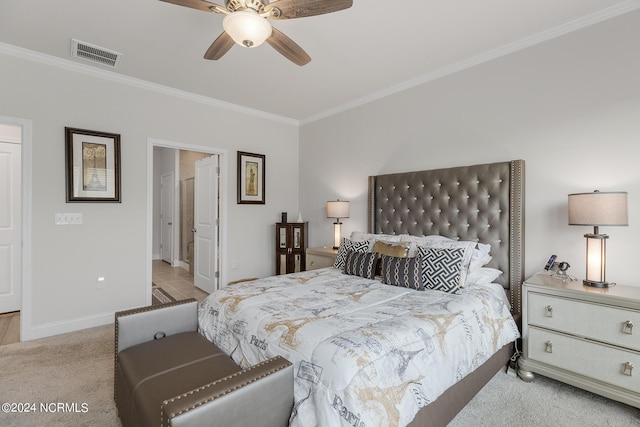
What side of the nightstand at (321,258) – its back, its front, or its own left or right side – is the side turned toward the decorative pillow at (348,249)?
left

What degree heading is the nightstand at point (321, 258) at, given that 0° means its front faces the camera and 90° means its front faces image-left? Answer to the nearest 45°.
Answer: approximately 45°

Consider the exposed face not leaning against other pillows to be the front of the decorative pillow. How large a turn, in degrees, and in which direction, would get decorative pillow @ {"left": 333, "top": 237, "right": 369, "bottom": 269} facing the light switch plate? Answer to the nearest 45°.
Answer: approximately 45° to its right

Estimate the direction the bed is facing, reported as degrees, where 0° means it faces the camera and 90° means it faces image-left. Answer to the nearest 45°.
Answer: approximately 45°

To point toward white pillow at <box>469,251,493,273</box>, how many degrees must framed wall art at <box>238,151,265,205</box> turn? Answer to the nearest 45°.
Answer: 0° — it already faces it

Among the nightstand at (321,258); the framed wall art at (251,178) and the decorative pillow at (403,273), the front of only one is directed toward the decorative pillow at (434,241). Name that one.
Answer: the framed wall art

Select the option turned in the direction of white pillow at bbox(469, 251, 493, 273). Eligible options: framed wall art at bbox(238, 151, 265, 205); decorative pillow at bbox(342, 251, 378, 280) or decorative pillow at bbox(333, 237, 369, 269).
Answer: the framed wall art

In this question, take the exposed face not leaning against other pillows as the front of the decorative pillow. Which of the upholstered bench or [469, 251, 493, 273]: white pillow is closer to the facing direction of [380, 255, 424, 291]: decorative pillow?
the upholstered bench

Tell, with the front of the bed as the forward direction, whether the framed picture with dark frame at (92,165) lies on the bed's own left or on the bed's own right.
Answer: on the bed's own right
